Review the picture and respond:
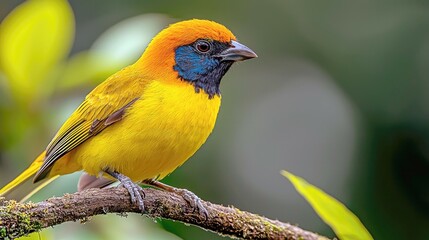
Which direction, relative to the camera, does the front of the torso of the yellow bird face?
to the viewer's right
